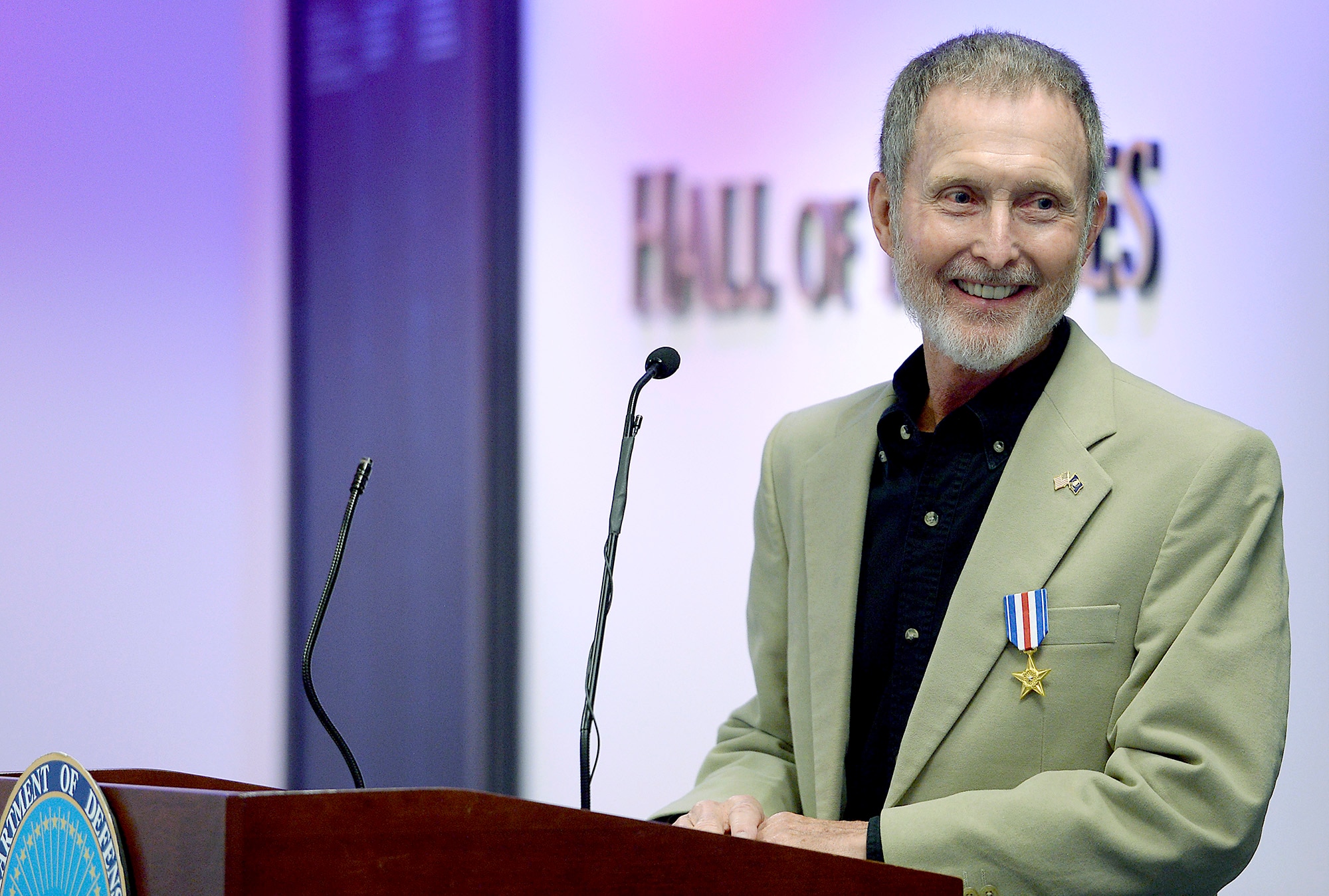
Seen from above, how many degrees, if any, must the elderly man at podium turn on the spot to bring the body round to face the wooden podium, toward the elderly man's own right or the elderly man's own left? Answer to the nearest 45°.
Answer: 0° — they already face it

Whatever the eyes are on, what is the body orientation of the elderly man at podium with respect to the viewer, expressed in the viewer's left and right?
facing the viewer and to the left of the viewer

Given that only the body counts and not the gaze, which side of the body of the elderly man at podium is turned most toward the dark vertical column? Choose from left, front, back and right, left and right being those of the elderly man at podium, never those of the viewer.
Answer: right

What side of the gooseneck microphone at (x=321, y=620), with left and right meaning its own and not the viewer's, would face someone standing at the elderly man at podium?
front

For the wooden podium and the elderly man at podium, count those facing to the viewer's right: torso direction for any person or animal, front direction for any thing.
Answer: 0

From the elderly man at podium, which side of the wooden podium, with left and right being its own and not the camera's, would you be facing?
back

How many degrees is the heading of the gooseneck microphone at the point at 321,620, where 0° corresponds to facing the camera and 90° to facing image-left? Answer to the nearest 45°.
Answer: approximately 270°
